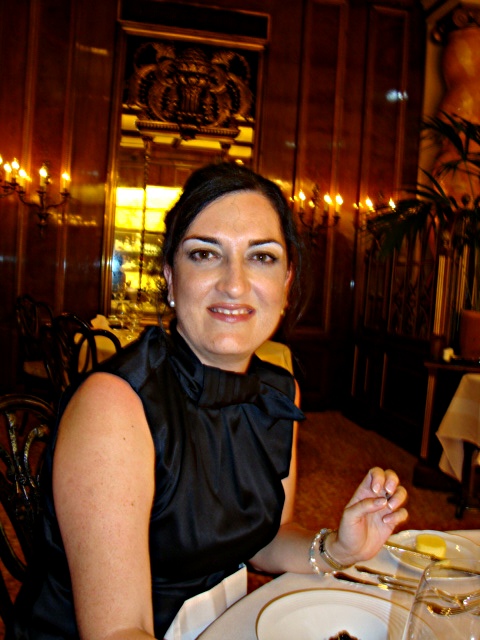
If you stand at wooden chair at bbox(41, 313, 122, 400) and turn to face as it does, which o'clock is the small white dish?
The small white dish is roughly at 4 o'clock from the wooden chair.

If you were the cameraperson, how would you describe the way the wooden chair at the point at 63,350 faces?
facing away from the viewer and to the right of the viewer

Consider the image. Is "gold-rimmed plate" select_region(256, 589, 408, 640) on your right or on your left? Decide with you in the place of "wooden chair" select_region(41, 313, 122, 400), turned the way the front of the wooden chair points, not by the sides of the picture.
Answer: on your right

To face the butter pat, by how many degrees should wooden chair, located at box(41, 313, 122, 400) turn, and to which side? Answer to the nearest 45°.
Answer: approximately 135° to its right

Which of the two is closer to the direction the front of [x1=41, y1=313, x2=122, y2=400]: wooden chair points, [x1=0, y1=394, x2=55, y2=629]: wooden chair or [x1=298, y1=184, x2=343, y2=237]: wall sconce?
the wall sconce

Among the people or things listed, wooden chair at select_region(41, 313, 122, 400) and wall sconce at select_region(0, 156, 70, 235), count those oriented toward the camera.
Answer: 1

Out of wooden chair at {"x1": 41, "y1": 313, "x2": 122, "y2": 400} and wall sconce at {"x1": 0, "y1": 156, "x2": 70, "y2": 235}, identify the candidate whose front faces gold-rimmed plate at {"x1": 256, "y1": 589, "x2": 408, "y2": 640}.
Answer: the wall sconce

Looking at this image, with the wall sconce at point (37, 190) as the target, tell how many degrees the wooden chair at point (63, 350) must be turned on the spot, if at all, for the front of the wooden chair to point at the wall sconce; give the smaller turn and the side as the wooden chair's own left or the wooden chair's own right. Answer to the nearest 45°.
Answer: approximately 45° to the wooden chair's own left

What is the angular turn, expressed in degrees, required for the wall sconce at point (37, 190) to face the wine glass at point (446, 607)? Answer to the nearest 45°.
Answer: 0° — it already faces it

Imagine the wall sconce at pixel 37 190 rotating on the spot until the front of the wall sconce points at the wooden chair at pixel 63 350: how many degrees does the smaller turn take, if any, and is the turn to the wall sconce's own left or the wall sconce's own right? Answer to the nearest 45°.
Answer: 0° — it already faces it

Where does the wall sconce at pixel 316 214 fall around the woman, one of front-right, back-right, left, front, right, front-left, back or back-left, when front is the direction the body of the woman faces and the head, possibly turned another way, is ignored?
back-left
